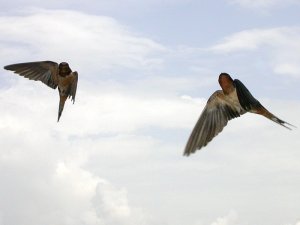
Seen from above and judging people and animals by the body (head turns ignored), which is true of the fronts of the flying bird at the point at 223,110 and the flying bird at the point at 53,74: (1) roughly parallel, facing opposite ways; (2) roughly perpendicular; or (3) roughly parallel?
roughly perpendicular

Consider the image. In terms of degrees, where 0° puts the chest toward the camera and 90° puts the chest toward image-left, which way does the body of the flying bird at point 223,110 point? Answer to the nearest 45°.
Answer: approximately 45°

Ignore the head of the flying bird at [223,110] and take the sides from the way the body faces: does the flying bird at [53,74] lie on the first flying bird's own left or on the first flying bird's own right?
on the first flying bird's own right

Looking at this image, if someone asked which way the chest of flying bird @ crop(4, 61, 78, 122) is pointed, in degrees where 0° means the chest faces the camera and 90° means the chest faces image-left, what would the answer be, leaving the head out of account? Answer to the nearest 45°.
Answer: approximately 0°

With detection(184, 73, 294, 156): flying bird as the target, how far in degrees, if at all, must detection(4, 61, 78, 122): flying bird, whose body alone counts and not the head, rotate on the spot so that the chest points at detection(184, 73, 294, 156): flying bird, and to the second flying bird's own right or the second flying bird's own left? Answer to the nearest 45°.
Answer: approximately 45° to the second flying bird's own left
